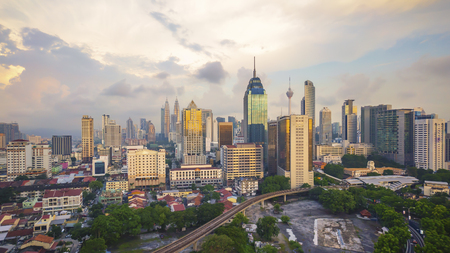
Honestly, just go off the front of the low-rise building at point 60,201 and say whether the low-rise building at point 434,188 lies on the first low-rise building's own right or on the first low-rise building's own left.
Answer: on the first low-rise building's own left

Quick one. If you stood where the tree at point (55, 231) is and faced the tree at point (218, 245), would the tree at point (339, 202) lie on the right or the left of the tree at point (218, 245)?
left

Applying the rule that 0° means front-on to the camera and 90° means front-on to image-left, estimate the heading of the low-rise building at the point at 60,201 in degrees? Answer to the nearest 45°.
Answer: approximately 0°

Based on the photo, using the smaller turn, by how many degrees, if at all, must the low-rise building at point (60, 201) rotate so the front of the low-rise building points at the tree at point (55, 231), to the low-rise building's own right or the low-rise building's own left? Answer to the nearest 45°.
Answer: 0° — it already faces it

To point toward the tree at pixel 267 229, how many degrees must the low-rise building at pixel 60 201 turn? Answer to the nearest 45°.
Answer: approximately 45° to its left

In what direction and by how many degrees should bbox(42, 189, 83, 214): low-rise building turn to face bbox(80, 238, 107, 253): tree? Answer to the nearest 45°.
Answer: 0° — it already faces it

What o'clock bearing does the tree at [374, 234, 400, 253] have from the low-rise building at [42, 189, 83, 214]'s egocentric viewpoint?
The tree is roughly at 11 o'clock from the low-rise building.

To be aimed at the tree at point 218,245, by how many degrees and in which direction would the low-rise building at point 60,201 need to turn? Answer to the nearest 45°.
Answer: approximately 45° to its left

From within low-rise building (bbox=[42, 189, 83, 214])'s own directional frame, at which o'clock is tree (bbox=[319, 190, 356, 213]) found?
The tree is roughly at 10 o'clock from the low-rise building.
